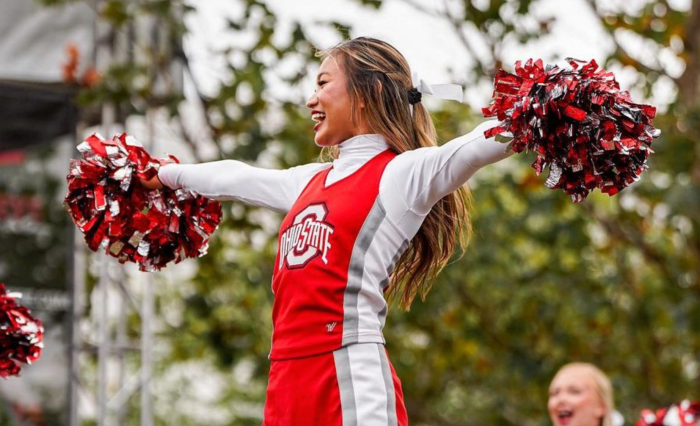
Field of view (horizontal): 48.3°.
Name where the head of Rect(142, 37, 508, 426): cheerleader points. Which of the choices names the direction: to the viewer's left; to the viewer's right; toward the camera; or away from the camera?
to the viewer's left

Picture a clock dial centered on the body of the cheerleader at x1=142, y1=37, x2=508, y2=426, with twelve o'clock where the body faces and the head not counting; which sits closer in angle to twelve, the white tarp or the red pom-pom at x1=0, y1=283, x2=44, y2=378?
the red pom-pom
